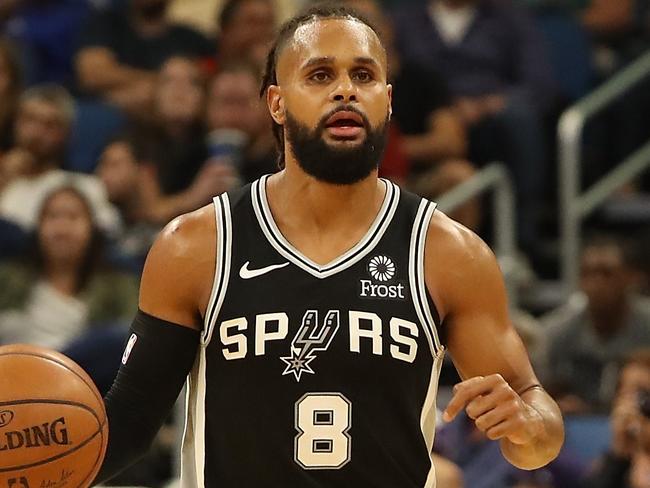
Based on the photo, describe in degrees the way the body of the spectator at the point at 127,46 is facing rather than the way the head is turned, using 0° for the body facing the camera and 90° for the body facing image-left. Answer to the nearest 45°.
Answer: approximately 0°

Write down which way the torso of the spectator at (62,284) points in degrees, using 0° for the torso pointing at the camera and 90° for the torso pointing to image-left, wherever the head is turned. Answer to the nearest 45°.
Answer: approximately 0°

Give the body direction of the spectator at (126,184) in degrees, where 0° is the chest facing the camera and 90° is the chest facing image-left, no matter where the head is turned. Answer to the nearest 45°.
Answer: approximately 45°
